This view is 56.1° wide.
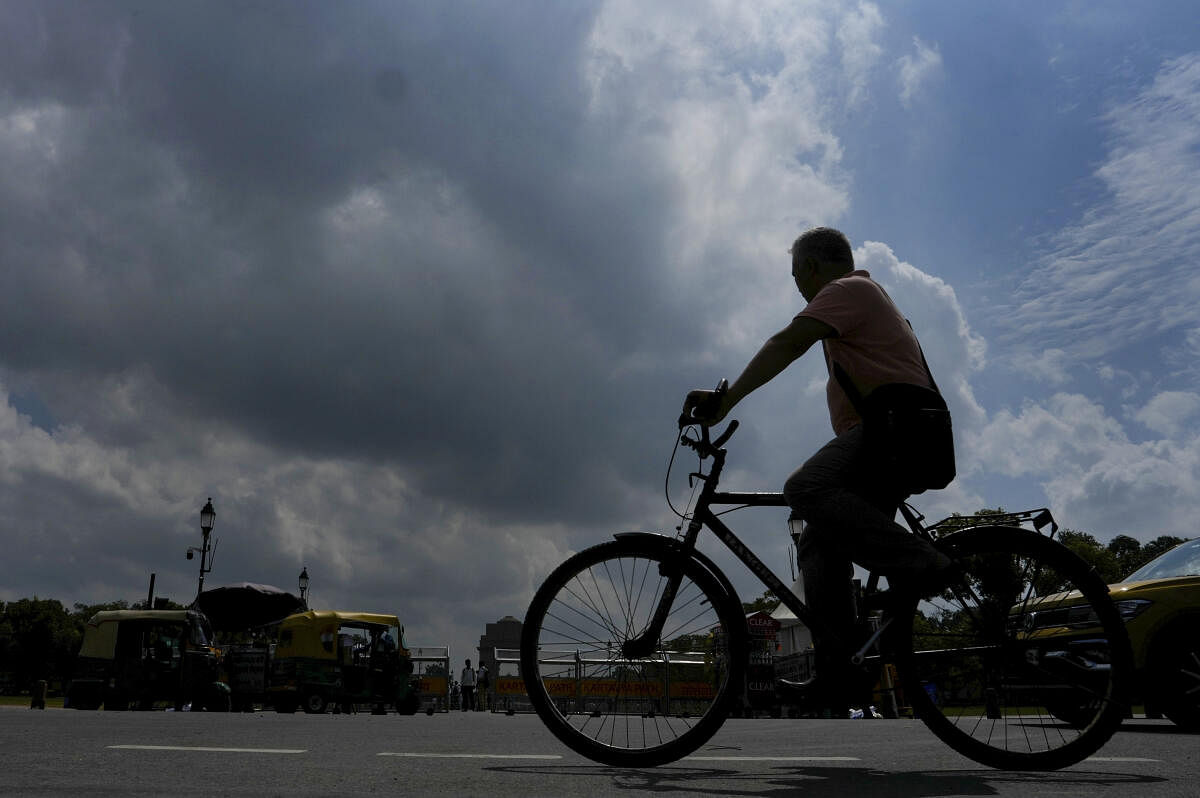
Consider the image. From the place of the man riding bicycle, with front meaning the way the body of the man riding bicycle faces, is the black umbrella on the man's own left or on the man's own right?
on the man's own right

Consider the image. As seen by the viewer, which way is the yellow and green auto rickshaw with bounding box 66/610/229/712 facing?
to the viewer's right

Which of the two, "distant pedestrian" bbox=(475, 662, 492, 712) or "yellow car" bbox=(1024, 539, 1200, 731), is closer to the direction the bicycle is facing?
the distant pedestrian

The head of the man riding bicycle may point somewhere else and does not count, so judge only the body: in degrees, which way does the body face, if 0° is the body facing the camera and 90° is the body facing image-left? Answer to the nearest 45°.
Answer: approximately 90°

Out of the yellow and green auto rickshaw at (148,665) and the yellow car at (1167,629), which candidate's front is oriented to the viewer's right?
the yellow and green auto rickshaw

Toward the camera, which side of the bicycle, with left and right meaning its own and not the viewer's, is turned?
left

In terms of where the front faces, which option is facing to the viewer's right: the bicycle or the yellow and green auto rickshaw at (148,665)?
the yellow and green auto rickshaw
